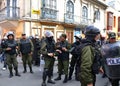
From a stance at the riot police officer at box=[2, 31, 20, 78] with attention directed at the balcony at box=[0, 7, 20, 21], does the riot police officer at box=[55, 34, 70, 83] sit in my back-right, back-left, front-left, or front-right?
back-right

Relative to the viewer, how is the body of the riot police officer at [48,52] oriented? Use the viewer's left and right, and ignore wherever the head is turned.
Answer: facing the viewer and to the right of the viewer

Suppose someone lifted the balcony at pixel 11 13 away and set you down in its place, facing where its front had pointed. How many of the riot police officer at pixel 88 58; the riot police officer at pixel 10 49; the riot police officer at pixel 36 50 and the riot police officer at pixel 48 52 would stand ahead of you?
4

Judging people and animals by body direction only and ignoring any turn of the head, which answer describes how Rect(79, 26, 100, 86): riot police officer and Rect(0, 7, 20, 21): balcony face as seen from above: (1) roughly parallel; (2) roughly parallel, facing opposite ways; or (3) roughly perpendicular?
roughly perpendicular

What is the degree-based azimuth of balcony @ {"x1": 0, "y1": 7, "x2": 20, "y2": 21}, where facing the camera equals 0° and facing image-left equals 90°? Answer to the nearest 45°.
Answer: approximately 0°

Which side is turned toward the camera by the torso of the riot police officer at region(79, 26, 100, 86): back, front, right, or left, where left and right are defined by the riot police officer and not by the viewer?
right

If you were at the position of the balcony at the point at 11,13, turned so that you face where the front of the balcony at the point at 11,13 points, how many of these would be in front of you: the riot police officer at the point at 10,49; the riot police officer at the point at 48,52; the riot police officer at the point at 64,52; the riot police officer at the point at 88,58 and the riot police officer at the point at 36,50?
5

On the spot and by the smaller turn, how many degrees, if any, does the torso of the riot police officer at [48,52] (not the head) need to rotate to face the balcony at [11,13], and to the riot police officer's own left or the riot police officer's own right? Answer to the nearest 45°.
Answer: approximately 135° to the riot police officer's own left

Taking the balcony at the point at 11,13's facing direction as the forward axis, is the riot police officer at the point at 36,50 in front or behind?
in front

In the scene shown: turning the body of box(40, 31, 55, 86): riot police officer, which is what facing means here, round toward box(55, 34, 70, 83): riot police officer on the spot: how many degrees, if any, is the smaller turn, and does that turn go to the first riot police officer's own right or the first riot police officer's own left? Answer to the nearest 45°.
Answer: approximately 90° to the first riot police officer's own left
